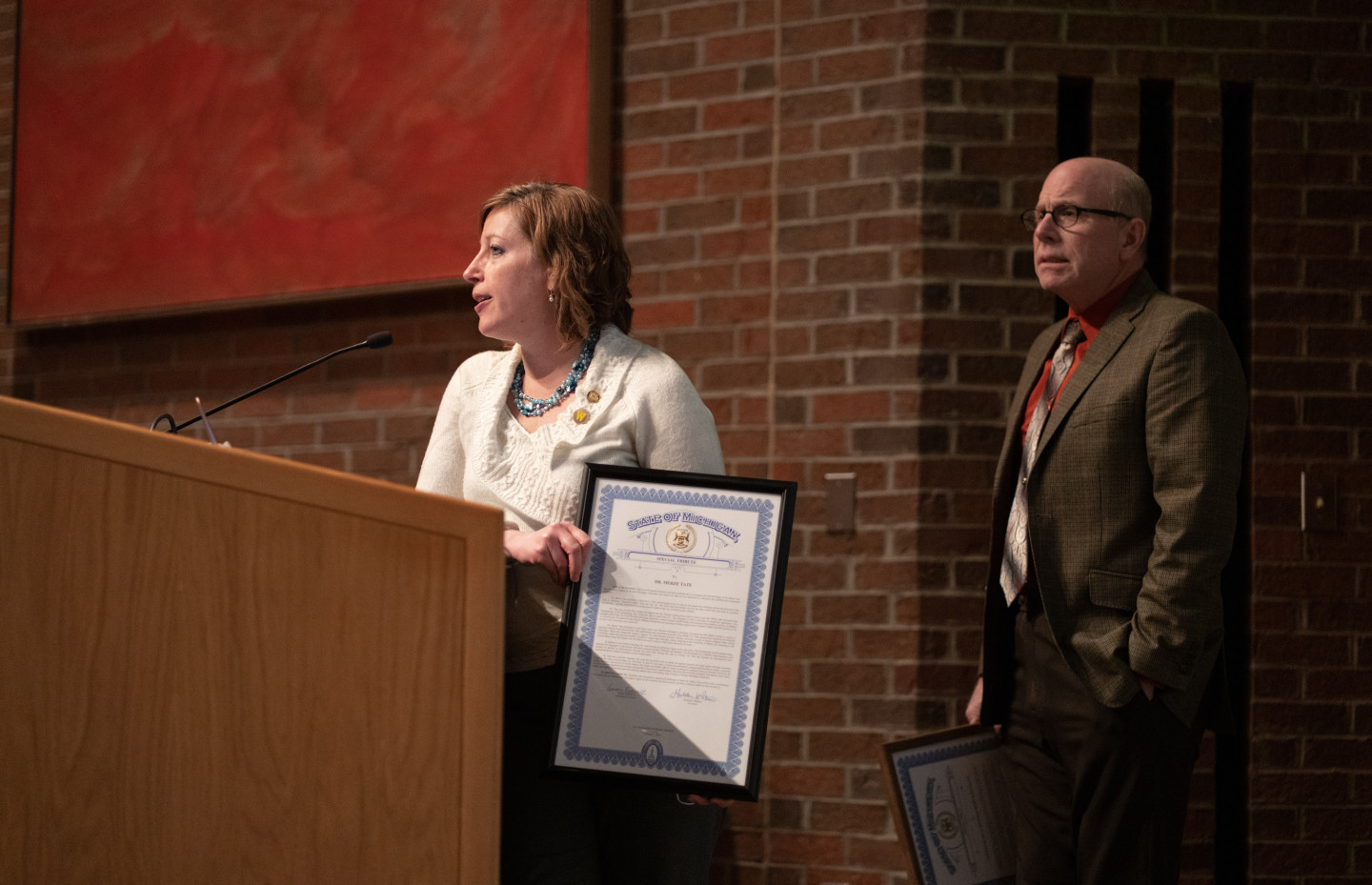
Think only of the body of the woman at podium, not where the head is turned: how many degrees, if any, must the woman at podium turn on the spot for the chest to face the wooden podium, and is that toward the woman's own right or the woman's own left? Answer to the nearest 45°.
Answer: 0° — they already face it

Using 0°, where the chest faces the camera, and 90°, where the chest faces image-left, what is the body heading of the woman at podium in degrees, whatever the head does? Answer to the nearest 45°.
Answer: approximately 45°

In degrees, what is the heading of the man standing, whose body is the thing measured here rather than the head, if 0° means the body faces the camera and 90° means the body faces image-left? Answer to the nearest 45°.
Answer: approximately 45°

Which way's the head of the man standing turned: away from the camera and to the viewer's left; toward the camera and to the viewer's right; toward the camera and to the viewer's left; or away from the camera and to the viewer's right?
toward the camera and to the viewer's left

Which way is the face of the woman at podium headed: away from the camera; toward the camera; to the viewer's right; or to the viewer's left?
to the viewer's left

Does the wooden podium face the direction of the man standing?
no

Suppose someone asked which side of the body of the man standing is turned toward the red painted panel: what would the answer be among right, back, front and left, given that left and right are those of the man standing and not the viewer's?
right

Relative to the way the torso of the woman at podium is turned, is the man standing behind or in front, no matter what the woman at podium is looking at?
behind

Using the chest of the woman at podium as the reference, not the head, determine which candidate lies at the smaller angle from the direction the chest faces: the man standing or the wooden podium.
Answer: the wooden podium

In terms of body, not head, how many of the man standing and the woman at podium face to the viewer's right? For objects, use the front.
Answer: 0
